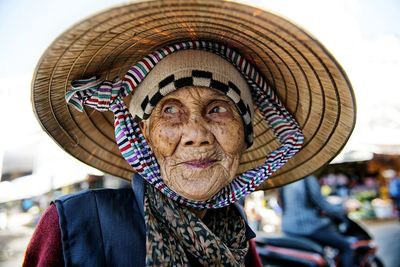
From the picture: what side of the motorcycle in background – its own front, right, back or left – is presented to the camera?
right

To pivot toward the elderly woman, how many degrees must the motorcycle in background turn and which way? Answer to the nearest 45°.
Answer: approximately 90° to its right
